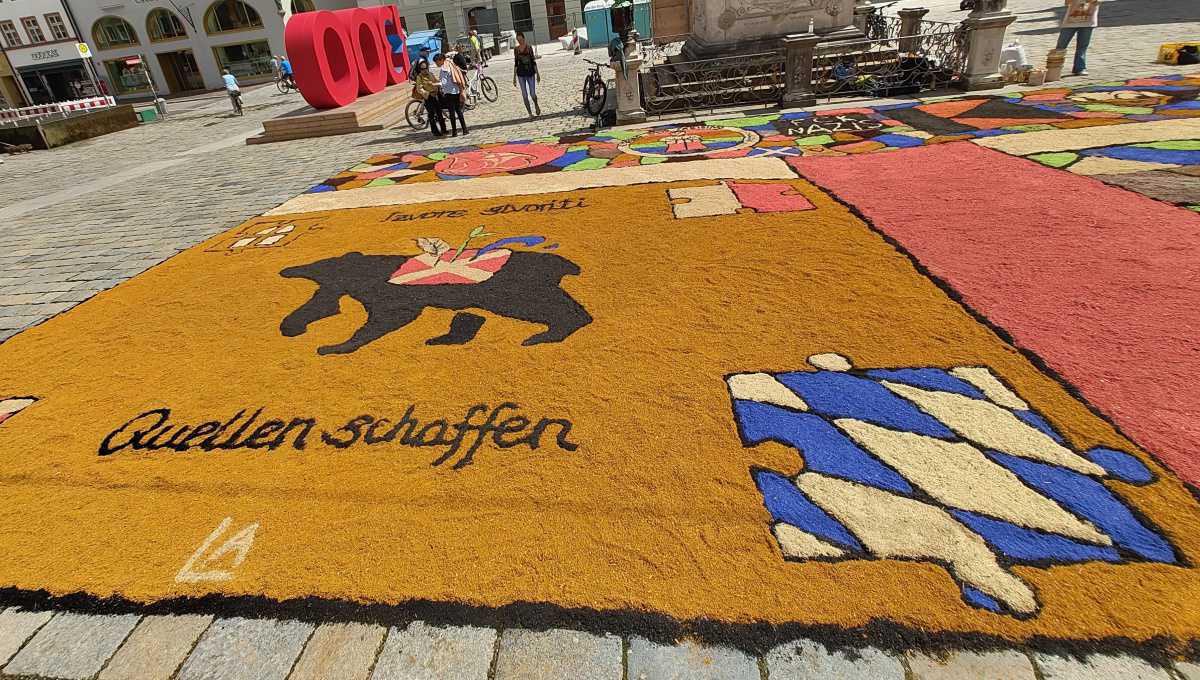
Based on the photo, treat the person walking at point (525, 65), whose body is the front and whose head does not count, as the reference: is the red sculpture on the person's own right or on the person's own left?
on the person's own right

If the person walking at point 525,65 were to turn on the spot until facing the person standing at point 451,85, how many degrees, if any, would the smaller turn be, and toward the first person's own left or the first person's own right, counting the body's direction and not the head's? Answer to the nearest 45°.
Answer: approximately 45° to the first person's own right

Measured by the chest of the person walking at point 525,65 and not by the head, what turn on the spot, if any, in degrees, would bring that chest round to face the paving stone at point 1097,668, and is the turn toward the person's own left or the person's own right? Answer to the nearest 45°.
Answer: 0° — they already face it

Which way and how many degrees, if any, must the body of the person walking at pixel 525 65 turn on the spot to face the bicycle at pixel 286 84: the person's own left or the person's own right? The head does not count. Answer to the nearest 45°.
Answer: approximately 135° to the person's own right

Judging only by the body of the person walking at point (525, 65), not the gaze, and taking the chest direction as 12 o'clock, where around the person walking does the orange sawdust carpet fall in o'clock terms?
The orange sawdust carpet is roughly at 12 o'clock from the person walking.

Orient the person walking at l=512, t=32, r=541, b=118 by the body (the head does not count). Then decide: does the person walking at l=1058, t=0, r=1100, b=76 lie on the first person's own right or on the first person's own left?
on the first person's own left

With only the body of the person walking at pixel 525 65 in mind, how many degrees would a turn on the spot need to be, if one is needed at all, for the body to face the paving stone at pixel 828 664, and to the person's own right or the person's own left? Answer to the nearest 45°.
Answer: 0° — they already face it

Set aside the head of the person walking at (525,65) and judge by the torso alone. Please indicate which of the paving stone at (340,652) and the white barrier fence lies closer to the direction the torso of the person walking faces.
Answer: the paving stone

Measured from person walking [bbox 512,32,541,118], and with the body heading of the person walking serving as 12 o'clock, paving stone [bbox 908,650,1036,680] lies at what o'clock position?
The paving stone is roughly at 12 o'clock from the person walking.

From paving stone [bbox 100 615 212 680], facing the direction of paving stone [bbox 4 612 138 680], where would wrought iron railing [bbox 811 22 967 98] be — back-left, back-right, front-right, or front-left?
back-right

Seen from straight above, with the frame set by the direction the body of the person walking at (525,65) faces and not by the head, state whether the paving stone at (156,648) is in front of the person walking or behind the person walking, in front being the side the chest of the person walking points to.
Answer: in front

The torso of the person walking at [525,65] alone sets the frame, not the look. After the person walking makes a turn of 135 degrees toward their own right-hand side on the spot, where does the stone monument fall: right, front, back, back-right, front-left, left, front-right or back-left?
back-right

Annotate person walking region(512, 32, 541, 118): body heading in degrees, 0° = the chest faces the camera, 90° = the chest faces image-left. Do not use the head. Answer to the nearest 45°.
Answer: approximately 0°

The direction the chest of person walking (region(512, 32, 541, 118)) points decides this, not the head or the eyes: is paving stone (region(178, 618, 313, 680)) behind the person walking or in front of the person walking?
in front

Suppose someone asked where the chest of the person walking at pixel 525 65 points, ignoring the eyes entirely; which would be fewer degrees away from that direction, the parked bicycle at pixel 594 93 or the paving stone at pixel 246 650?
the paving stone
